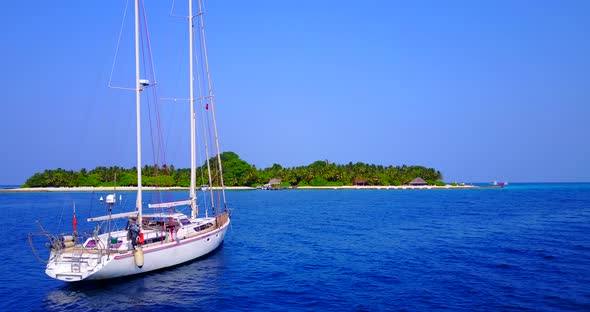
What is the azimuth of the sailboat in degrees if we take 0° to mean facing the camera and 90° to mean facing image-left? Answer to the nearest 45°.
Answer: approximately 225°
